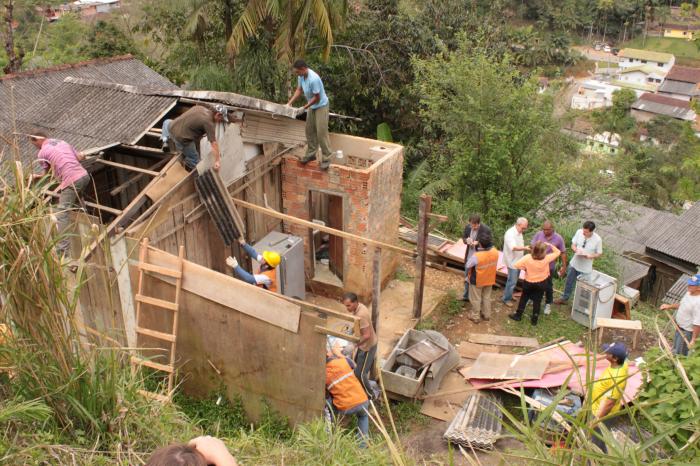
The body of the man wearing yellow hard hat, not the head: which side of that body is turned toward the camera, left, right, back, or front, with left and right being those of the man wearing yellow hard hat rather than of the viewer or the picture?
left

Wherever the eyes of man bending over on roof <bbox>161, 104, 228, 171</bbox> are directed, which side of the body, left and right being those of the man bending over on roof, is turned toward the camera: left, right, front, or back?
right

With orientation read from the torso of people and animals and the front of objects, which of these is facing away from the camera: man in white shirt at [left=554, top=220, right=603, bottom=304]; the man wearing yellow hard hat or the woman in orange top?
the woman in orange top

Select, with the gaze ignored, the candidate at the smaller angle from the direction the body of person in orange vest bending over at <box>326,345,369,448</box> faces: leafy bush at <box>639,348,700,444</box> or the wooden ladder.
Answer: the wooden ladder

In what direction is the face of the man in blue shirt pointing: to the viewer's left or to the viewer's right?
to the viewer's left

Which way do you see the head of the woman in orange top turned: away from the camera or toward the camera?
away from the camera

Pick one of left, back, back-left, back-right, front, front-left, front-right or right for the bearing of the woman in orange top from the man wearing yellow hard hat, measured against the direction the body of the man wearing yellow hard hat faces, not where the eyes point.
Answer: back
